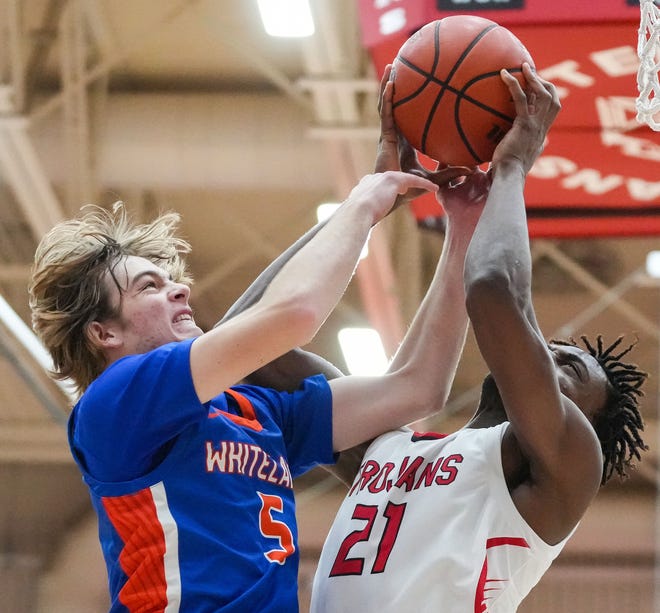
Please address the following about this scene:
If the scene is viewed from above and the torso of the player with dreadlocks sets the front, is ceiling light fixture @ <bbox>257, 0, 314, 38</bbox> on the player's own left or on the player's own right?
on the player's own right

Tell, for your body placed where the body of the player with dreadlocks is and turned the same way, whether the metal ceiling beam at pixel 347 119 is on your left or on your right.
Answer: on your right

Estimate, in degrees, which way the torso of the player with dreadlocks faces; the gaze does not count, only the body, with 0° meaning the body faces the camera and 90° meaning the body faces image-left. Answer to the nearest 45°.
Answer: approximately 45°

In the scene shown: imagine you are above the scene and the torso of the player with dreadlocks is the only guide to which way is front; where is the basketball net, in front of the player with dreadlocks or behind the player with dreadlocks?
behind

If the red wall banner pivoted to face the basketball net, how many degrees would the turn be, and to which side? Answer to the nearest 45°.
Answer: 0° — it already faces it

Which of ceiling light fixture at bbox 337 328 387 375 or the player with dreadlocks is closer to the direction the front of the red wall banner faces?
the player with dreadlocks

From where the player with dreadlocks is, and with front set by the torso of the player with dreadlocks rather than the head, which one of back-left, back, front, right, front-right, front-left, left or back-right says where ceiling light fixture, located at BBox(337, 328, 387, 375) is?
back-right

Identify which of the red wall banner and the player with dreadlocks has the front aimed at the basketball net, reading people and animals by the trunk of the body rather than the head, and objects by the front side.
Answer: the red wall banner

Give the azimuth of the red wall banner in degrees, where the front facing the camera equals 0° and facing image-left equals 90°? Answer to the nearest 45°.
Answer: approximately 0°

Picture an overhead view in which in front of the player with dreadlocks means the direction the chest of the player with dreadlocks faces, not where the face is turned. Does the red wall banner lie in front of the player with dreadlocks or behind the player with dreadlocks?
behind
